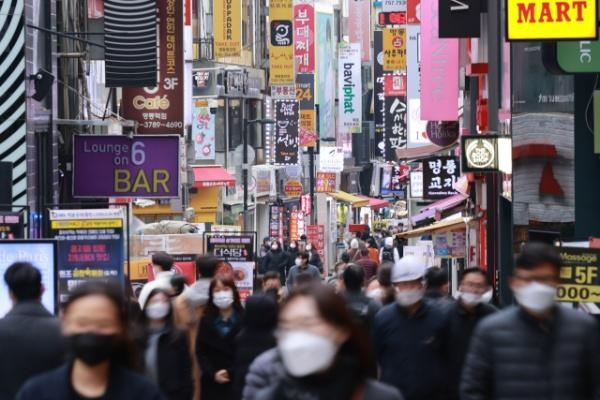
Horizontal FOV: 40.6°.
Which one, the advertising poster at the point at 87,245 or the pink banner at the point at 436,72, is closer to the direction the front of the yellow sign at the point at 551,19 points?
the advertising poster

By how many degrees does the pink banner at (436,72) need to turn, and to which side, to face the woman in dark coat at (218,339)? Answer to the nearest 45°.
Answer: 0° — it already faces them

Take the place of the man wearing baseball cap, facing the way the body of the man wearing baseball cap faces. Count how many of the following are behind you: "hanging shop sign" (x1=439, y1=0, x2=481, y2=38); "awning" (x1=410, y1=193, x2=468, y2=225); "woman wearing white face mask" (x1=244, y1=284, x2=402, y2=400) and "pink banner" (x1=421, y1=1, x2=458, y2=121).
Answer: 3

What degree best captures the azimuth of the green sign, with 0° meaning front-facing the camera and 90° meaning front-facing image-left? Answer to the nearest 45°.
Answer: approximately 0°

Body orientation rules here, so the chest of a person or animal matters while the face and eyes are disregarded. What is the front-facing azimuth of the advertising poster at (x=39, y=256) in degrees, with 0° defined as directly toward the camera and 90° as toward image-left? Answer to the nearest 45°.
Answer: approximately 0°

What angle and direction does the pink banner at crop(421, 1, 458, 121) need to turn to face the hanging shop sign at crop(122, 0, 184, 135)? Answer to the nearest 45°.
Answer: approximately 45° to its right

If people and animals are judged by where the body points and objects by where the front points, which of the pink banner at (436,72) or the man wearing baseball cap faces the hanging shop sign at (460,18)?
the pink banner

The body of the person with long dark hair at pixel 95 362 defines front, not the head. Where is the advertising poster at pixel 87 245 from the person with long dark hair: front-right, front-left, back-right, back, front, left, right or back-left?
back
